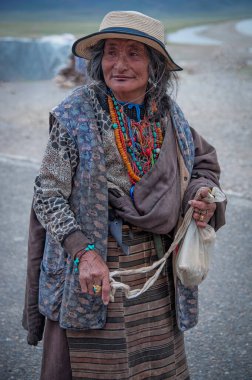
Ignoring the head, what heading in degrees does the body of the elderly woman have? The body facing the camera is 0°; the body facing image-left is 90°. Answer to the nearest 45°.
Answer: approximately 0°
